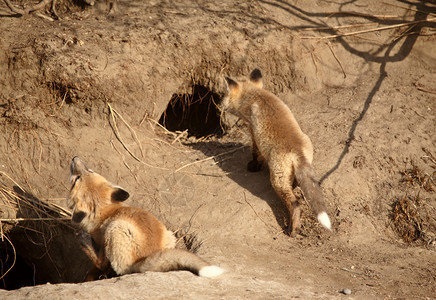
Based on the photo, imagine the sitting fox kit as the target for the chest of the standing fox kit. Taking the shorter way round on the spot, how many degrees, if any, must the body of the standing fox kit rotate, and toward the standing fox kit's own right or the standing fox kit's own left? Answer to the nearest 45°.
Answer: approximately 90° to the standing fox kit's own left

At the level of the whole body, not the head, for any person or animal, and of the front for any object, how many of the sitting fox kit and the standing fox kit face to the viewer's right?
0

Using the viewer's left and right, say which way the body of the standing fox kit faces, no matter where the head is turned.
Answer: facing away from the viewer and to the left of the viewer

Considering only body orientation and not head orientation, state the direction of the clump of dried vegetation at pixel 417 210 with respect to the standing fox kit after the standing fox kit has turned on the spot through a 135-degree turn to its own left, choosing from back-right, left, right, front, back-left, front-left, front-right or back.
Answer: left

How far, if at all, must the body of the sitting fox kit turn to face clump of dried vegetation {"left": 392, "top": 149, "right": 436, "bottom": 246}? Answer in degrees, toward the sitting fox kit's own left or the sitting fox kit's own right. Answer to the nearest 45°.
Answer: approximately 180°

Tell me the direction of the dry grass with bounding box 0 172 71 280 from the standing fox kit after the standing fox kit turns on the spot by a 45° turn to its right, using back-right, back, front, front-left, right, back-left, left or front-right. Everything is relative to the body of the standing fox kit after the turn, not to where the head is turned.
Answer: left

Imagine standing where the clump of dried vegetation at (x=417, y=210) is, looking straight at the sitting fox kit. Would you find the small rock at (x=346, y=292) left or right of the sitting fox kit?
left

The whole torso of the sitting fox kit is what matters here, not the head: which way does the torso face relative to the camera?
to the viewer's left

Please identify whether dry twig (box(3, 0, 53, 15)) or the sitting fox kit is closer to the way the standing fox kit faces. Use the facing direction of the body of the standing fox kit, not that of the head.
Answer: the dry twig
